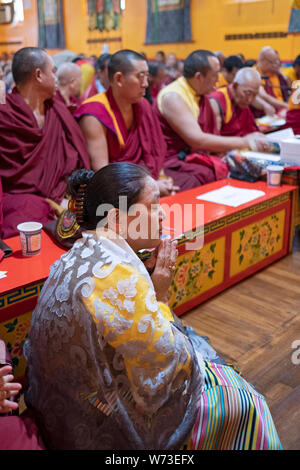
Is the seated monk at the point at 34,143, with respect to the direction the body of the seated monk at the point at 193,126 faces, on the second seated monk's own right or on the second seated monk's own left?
on the second seated monk's own right

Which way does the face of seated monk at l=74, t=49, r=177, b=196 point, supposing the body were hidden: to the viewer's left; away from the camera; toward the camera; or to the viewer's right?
to the viewer's right

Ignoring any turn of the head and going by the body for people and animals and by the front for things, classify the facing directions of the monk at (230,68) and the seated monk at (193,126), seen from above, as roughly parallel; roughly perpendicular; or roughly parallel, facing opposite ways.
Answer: roughly parallel

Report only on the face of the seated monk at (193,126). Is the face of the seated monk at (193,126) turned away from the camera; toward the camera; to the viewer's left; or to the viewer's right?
to the viewer's right

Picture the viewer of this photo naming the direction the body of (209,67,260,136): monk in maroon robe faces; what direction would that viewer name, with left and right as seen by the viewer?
facing the viewer and to the right of the viewer

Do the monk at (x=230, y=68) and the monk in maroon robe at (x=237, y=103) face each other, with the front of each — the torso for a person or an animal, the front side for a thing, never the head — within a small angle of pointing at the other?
no

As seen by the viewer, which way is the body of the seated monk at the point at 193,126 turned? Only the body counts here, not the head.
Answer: to the viewer's right

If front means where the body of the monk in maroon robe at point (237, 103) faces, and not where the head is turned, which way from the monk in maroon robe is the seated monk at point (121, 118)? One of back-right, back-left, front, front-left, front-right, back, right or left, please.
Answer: right

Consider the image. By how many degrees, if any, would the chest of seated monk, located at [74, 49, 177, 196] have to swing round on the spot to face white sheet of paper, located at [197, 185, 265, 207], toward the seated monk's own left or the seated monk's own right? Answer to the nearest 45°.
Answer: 0° — they already face it

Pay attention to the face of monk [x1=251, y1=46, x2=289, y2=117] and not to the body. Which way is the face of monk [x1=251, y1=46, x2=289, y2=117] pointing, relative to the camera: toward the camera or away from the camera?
toward the camera

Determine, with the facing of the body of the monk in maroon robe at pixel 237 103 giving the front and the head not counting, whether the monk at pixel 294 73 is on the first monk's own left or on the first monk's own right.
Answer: on the first monk's own left

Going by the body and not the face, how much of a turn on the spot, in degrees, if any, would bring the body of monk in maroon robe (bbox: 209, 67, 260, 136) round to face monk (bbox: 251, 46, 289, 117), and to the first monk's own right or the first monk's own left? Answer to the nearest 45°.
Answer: approximately 135° to the first monk's own left

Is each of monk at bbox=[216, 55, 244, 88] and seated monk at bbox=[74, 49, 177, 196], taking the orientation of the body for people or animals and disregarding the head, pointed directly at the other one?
no

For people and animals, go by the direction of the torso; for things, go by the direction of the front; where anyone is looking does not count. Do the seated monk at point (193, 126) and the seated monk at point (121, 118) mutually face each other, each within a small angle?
no
